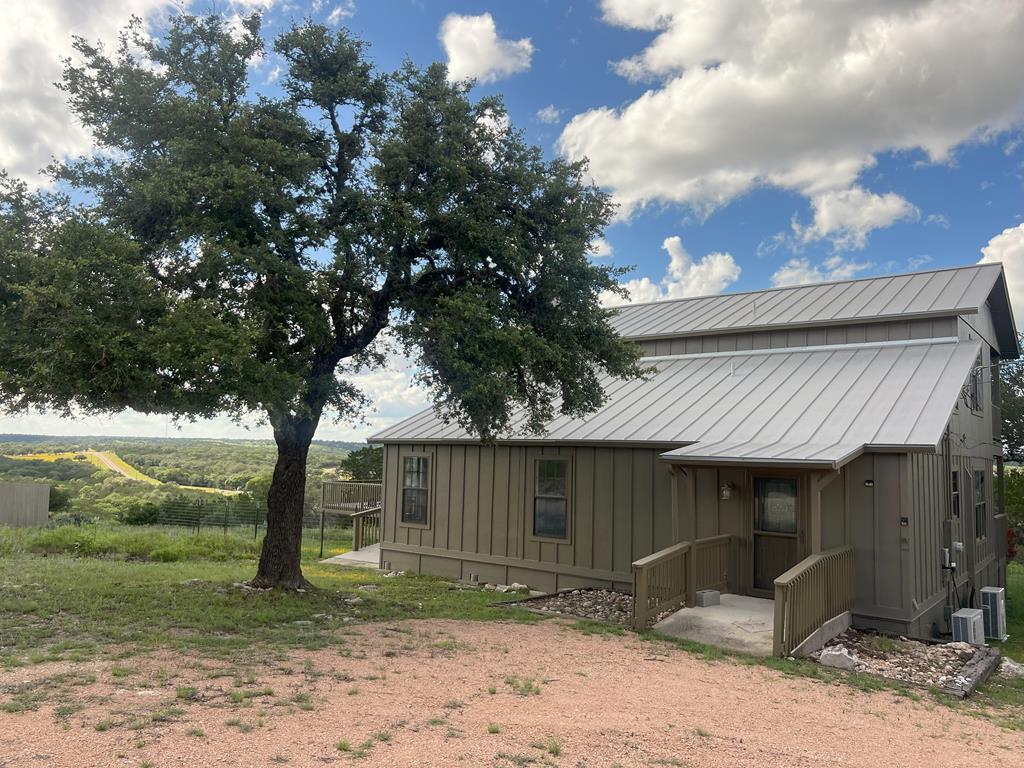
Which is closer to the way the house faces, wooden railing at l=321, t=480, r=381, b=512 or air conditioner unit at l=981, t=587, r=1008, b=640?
the wooden railing

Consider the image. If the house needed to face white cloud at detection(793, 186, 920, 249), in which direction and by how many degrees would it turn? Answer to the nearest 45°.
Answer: approximately 135° to its right

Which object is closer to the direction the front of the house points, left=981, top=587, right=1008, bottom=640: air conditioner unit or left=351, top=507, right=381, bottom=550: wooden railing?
the wooden railing

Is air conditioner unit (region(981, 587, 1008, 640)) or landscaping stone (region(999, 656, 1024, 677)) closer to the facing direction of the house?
the landscaping stone

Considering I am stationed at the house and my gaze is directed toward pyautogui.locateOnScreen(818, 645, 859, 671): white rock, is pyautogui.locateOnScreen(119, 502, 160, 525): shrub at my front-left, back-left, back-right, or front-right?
back-right

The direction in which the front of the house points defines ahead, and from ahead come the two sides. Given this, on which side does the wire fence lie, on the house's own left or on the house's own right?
on the house's own right

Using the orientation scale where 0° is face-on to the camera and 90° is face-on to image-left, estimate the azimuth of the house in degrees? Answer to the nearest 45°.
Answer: approximately 45°

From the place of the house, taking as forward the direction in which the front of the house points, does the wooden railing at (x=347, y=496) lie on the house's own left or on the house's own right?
on the house's own right

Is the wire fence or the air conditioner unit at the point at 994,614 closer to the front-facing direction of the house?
the wire fence

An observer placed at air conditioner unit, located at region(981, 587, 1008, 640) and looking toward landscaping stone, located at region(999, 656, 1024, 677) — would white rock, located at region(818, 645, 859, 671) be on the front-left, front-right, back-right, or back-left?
front-right

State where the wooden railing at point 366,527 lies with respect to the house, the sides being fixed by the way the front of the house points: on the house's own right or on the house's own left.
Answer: on the house's own right
